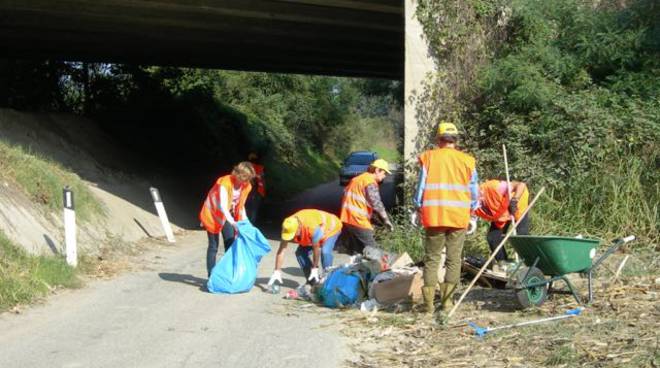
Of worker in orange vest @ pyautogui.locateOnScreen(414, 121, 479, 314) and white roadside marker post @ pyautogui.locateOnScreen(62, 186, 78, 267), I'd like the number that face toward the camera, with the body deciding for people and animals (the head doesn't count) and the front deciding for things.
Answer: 1

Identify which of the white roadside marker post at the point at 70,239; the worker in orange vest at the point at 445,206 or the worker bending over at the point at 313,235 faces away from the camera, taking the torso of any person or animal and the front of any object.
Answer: the worker in orange vest

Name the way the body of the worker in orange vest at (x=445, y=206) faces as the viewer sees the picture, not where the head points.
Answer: away from the camera

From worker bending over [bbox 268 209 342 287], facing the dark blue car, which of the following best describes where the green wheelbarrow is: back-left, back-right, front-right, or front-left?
back-right

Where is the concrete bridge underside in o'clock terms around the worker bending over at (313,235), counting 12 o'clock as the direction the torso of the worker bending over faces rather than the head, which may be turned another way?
The concrete bridge underside is roughly at 4 o'clock from the worker bending over.

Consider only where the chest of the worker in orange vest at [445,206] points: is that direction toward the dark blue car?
yes

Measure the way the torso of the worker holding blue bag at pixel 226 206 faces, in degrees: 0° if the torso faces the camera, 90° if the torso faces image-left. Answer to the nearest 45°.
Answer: approximately 315°

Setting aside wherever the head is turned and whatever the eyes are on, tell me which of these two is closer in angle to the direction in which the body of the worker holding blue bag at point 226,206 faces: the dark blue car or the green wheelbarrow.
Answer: the green wheelbarrow

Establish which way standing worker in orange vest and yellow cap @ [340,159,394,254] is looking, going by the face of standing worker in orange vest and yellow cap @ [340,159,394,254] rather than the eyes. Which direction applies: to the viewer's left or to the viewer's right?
to the viewer's right

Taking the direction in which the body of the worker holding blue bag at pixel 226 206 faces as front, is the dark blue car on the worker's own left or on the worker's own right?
on the worker's own left

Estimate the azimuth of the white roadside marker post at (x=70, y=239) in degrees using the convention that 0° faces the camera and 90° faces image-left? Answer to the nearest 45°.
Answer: approximately 0°

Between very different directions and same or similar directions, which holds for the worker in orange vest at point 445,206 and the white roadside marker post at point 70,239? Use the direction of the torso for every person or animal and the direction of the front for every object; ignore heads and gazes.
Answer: very different directions

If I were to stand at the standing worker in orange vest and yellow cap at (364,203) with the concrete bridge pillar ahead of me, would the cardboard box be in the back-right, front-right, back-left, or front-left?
back-right
